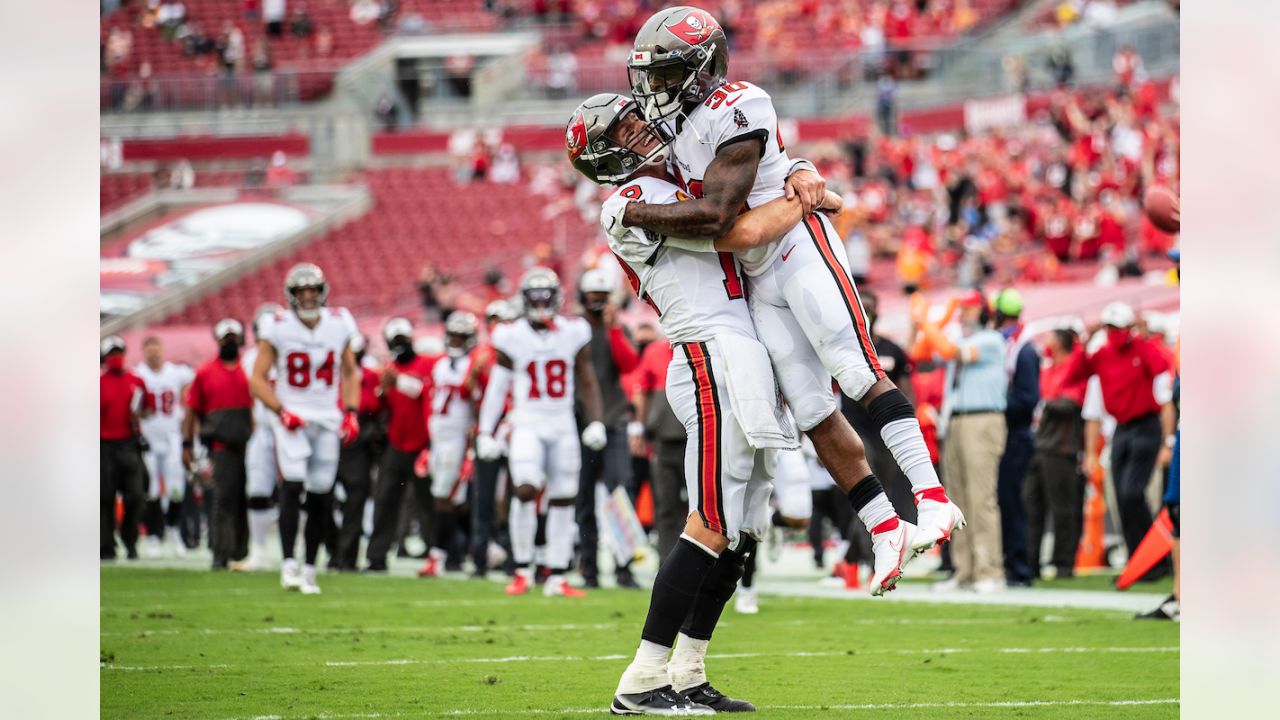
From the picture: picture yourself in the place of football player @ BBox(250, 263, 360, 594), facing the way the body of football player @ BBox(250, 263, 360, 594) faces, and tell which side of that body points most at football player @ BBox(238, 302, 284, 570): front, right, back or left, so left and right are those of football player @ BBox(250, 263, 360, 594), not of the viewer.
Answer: back

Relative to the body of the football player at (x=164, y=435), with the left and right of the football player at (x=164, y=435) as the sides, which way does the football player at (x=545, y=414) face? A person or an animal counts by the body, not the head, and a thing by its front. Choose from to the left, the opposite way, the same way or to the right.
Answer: the same way

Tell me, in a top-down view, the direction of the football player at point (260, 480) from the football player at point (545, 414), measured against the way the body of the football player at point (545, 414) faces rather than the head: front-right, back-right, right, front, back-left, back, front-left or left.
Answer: back-right

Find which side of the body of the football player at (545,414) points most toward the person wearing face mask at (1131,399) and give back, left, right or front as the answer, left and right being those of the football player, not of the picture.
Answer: left

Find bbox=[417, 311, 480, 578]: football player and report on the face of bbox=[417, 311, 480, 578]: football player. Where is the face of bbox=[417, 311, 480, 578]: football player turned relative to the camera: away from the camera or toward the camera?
toward the camera

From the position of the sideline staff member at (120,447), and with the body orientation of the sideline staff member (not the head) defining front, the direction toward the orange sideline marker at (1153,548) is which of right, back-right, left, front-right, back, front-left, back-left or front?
front-left

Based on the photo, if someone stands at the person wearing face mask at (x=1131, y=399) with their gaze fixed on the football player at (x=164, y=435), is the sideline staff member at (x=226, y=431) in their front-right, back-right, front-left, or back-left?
front-left

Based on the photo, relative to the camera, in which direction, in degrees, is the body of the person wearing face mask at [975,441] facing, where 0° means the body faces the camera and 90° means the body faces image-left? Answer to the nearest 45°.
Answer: approximately 45°

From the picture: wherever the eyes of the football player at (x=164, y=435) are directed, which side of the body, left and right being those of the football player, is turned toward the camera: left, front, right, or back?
front

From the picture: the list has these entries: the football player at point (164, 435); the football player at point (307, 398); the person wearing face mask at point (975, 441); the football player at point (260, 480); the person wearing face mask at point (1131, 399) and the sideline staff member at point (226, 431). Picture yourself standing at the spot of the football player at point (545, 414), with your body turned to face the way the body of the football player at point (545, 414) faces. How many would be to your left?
2

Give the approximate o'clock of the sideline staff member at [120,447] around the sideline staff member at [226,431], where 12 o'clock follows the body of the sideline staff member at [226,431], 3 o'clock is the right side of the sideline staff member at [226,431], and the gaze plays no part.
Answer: the sideline staff member at [120,447] is roughly at 5 o'clock from the sideline staff member at [226,431].

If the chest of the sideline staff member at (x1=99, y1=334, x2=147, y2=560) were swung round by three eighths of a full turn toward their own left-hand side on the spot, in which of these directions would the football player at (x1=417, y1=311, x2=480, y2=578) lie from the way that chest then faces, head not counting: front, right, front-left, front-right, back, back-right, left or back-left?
right

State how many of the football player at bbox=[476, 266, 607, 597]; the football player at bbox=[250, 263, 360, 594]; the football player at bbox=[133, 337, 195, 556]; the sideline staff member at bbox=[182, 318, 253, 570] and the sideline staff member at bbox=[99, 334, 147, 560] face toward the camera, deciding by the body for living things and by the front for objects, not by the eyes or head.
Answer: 5

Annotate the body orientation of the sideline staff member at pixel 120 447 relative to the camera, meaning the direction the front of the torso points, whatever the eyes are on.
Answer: toward the camera

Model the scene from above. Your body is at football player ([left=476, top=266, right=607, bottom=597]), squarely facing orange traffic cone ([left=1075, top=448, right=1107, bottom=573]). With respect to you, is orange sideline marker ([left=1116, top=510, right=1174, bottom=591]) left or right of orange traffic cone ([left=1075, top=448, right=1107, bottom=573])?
right

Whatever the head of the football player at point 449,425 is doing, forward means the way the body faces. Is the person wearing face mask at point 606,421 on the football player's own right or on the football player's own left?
on the football player's own left
